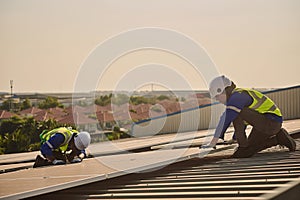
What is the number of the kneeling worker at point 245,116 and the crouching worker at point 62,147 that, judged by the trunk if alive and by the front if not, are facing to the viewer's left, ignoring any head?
1

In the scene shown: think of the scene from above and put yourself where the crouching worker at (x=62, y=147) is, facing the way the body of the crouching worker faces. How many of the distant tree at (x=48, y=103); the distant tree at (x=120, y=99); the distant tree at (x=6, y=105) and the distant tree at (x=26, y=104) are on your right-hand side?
0

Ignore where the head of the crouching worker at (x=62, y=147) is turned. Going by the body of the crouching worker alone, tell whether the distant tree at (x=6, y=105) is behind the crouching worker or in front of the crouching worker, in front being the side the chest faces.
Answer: behind

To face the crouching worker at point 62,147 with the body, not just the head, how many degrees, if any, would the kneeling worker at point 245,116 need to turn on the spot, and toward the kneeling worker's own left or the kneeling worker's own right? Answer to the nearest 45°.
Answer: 0° — they already face them

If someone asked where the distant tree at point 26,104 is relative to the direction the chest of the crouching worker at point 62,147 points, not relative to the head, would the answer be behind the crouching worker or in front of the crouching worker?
behind

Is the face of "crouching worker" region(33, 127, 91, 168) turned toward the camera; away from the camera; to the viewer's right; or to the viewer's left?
to the viewer's right

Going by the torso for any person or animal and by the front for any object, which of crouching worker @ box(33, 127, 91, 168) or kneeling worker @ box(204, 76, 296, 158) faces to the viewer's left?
the kneeling worker

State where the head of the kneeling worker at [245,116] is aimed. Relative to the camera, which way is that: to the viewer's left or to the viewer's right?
to the viewer's left

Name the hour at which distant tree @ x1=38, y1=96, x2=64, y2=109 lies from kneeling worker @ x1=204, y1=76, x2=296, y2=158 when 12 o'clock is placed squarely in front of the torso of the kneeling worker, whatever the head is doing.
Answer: The distant tree is roughly at 2 o'clock from the kneeling worker.

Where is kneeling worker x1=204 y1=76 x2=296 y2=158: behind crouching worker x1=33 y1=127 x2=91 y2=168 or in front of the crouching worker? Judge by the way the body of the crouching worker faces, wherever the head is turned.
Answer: in front

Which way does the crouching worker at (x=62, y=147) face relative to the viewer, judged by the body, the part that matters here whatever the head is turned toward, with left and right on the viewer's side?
facing the viewer and to the right of the viewer

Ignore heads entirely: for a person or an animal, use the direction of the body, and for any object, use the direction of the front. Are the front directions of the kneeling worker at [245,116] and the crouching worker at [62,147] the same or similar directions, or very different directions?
very different directions

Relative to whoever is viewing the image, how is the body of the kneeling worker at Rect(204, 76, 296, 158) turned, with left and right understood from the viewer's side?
facing to the left of the viewer

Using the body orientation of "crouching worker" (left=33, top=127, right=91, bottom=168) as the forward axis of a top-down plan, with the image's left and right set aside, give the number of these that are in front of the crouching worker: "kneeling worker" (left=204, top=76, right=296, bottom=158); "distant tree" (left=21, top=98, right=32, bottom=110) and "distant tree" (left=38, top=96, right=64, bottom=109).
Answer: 1
